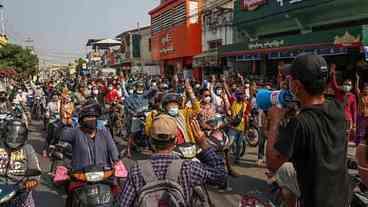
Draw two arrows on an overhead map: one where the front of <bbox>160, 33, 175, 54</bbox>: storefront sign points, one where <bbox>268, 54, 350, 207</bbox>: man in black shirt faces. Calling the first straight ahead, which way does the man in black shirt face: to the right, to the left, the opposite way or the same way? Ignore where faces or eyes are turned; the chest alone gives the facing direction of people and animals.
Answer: to the right

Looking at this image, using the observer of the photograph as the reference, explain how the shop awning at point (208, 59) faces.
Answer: facing the viewer and to the left of the viewer

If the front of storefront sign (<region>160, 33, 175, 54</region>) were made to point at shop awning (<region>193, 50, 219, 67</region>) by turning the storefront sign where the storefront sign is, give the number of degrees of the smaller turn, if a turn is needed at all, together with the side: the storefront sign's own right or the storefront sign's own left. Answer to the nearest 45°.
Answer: approximately 45° to the storefront sign's own left

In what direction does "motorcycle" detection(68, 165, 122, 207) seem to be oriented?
toward the camera

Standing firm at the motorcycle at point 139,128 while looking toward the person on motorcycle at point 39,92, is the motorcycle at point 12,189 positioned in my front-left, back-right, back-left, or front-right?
back-left

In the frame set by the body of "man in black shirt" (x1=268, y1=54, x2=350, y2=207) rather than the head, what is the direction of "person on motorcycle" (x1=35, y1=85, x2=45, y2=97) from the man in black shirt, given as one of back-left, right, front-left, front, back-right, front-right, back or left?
front

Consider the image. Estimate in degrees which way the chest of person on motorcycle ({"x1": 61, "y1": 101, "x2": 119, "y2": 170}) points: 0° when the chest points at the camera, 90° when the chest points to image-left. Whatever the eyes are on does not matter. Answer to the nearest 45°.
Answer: approximately 0°

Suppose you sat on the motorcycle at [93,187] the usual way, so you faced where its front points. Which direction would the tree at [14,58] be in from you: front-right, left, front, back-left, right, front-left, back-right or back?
back

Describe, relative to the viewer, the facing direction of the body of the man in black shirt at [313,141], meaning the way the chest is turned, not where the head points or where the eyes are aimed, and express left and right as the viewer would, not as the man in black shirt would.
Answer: facing away from the viewer and to the left of the viewer

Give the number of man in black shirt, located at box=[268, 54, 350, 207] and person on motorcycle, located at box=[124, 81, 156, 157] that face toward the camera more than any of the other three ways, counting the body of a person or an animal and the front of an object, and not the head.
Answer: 1
